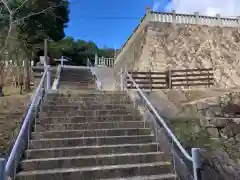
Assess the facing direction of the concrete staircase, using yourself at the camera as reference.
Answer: facing the viewer

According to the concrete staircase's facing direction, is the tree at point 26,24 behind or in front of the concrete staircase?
behind

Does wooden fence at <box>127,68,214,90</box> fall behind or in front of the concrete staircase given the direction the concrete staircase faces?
behind

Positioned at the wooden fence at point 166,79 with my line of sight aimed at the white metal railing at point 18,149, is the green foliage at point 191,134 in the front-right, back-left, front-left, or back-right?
front-left

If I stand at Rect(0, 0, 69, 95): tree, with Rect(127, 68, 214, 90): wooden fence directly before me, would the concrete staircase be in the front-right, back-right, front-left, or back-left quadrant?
front-right

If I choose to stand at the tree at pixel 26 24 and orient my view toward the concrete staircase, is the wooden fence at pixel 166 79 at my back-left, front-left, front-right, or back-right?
front-left
